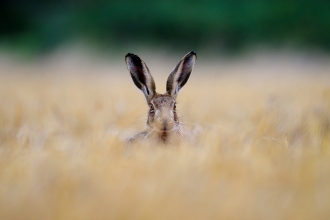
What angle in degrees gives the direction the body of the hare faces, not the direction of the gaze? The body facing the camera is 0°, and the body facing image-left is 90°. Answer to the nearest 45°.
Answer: approximately 0°
